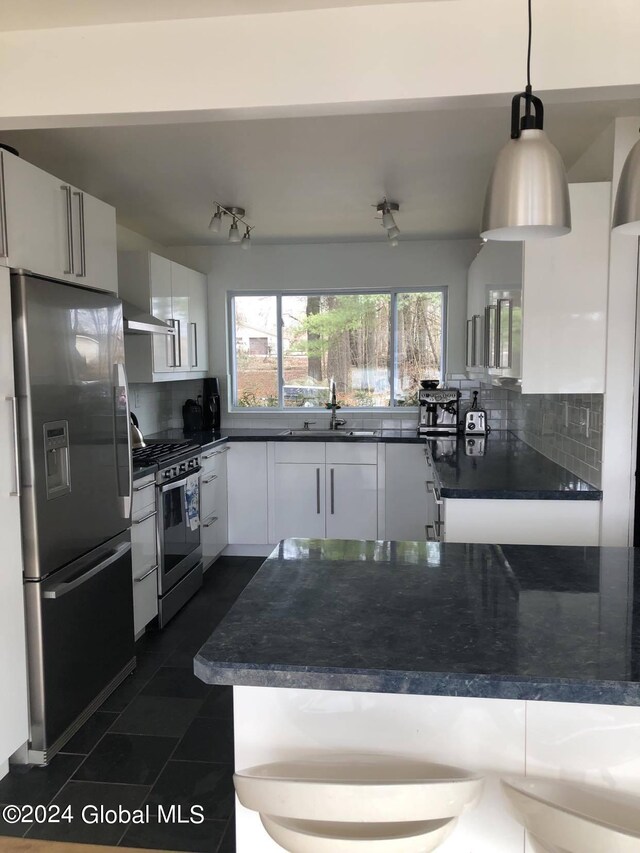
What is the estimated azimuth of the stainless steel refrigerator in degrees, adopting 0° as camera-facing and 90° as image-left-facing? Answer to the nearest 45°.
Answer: approximately 315°

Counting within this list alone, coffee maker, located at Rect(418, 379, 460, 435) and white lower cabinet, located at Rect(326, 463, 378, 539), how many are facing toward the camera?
2

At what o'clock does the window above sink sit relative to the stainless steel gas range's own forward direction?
The window above sink is roughly at 9 o'clock from the stainless steel gas range.

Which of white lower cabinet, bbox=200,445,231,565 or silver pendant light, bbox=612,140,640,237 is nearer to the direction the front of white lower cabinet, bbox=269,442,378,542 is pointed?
the silver pendant light

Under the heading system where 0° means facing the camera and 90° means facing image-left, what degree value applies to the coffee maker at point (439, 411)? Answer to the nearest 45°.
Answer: approximately 0°

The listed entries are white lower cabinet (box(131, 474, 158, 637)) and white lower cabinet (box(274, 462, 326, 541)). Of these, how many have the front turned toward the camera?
1

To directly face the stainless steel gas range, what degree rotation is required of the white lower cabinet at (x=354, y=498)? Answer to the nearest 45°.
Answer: approximately 45° to its right

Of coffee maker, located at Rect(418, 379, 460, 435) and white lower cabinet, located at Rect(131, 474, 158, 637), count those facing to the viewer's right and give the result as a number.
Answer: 1

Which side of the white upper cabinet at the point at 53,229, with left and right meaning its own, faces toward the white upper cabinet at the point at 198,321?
left
